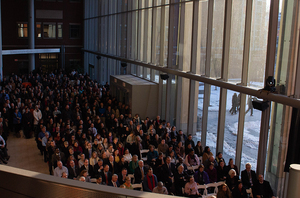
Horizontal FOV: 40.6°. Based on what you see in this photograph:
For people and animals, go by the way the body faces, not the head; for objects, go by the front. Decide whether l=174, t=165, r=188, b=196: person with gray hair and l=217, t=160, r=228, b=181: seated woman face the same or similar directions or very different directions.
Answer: same or similar directions

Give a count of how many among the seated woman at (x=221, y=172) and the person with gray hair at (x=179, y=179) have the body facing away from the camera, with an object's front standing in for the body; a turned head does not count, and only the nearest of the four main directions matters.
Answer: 0

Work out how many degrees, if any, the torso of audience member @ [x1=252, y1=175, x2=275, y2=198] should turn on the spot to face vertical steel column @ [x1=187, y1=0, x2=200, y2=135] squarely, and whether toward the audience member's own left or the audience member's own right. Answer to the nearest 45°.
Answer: approximately 135° to the audience member's own right

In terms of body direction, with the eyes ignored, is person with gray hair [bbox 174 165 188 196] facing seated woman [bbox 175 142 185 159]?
no

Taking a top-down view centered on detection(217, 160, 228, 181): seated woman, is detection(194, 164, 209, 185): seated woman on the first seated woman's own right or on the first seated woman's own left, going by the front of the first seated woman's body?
on the first seated woman's own right

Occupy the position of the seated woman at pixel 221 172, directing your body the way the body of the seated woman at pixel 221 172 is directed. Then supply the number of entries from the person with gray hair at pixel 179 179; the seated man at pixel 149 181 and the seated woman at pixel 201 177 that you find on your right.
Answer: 3

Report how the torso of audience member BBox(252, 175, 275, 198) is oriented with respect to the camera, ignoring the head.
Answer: toward the camera

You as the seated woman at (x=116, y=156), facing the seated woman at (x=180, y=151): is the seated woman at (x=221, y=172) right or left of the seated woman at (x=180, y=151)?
right

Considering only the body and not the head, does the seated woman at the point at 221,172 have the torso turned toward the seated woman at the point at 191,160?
no

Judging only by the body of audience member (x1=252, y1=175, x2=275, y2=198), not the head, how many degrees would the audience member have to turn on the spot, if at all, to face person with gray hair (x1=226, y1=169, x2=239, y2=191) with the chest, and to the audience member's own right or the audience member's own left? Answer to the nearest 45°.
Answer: approximately 90° to the audience member's own right
